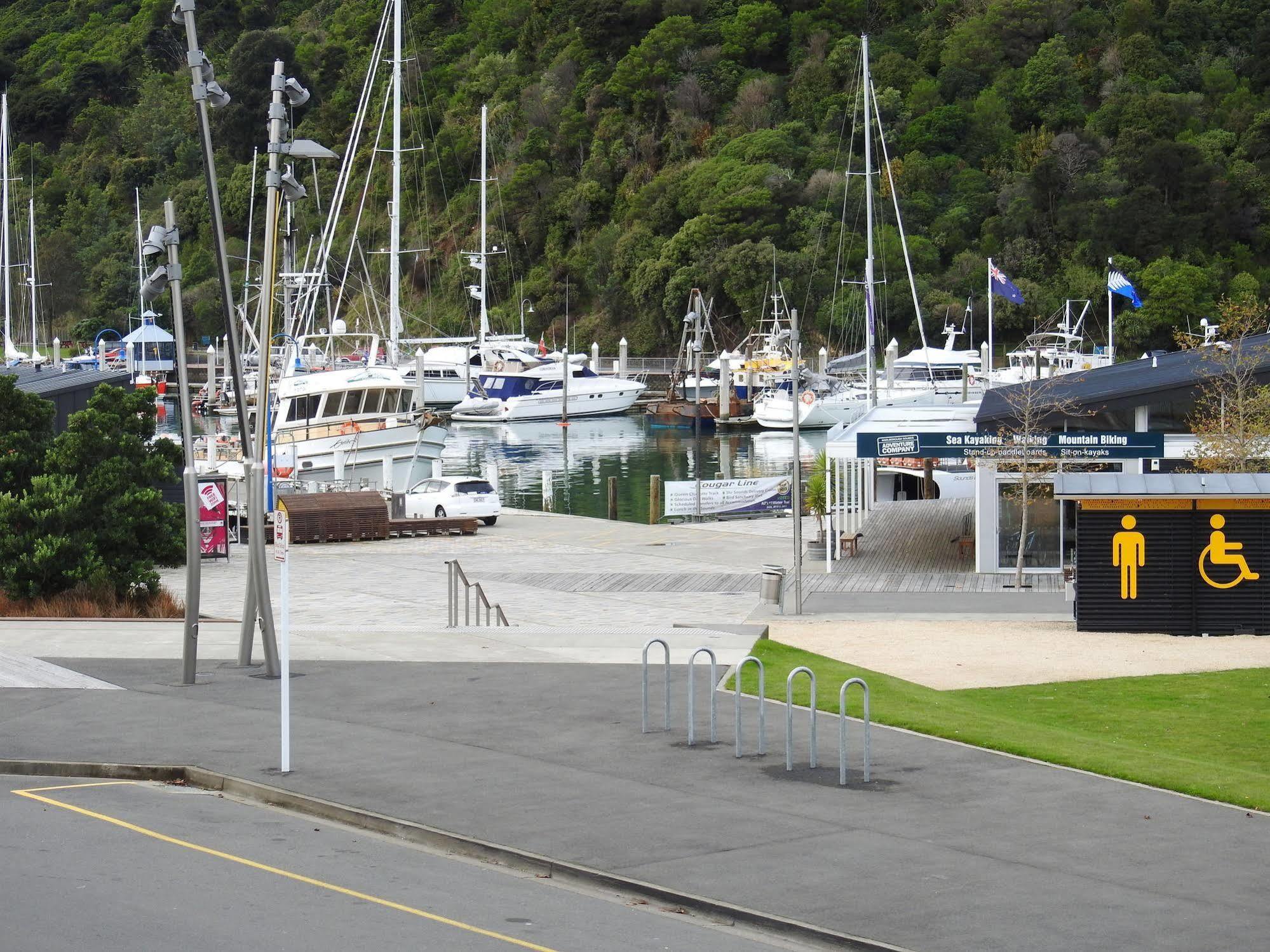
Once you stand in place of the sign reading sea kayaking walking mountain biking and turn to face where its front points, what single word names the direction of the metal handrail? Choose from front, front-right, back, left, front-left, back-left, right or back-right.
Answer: front-right

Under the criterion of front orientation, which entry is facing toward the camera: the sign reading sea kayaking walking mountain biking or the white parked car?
the sign reading sea kayaking walking mountain biking

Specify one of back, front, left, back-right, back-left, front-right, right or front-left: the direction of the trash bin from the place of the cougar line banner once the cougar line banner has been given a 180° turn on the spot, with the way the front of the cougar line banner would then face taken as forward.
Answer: back

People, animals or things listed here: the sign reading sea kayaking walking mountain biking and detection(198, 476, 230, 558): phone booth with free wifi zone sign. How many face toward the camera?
2

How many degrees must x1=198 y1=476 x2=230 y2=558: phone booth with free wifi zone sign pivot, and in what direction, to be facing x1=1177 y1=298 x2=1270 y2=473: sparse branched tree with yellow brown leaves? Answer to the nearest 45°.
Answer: approximately 90° to its left

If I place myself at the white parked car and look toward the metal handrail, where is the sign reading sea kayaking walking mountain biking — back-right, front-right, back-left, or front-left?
front-left

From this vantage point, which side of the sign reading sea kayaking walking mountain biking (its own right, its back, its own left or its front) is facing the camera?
front

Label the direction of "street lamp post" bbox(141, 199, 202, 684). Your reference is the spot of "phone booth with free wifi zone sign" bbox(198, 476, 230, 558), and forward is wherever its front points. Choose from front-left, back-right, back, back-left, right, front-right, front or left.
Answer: front

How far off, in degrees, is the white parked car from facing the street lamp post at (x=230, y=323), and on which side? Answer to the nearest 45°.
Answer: approximately 135° to its left

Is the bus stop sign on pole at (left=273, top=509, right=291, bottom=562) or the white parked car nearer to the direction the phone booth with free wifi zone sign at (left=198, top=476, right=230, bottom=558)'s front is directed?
the bus stop sign on pole

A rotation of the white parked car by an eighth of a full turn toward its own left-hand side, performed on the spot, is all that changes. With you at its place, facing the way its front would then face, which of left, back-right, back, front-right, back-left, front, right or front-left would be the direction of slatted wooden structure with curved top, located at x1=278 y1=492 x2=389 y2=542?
front-left

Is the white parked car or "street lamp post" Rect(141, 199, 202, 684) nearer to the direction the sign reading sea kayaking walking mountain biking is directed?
the street lamp post

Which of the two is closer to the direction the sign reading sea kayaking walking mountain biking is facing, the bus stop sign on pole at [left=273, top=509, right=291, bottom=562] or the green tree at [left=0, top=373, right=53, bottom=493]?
the bus stop sign on pole

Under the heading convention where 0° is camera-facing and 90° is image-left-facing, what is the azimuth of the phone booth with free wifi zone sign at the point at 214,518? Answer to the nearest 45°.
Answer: approximately 0°

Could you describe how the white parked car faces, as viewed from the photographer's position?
facing away from the viewer and to the left of the viewer

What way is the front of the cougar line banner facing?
toward the camera

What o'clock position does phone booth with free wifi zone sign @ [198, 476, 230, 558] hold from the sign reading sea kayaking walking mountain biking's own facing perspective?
The phone booth with free wifi zone sign is roughly at 3 o'clock from the sign reading sea kayaking walking mountain biking.

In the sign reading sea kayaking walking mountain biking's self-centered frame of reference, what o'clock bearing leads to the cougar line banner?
The cougar line banner is roughly at 5 o'clock from the sign reading sea kayaking walking mountain biking.

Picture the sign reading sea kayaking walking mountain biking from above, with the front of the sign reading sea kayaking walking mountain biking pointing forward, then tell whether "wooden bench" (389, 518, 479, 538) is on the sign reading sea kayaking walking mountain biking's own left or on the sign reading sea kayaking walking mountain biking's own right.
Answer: on the sign reading sea kayaking walking mountain biking's own right

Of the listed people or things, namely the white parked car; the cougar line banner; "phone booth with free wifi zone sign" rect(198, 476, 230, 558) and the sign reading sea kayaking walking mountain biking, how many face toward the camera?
3
